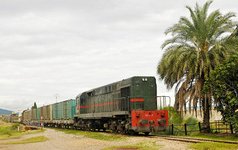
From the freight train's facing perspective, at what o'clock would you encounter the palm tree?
The palm tree is roughly at 11 o'clock from the freight train.

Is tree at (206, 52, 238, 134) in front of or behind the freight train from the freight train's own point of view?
in front

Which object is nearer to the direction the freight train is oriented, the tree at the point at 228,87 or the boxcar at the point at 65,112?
the tree

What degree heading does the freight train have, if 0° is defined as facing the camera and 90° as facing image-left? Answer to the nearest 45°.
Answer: approximately 315°
